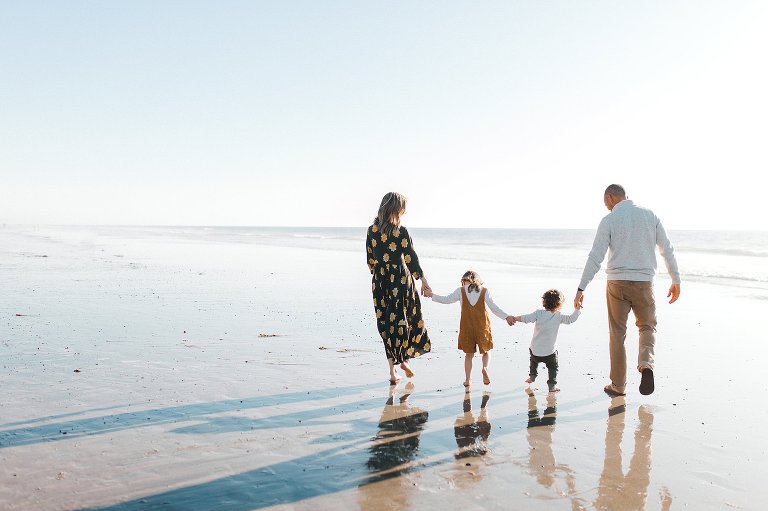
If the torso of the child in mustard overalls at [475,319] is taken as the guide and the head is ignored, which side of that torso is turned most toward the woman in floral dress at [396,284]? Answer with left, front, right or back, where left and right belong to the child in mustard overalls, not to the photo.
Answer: left

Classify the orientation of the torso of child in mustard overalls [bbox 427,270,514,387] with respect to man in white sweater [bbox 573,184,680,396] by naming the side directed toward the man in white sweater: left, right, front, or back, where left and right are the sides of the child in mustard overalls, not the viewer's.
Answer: right

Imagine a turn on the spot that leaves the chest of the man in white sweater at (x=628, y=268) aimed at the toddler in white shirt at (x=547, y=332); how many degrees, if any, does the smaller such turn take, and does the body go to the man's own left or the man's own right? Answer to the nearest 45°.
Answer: approximately 90° to the man's own left

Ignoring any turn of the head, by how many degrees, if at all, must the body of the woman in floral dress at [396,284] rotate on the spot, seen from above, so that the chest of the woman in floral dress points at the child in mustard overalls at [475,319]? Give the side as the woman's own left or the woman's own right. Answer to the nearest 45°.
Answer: approximately 90° to the woman's own right

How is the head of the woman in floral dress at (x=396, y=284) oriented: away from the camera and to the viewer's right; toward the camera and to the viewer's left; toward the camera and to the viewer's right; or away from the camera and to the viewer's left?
away from the camera and to the viewer's right

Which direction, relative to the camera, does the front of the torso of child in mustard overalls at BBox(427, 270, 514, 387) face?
away from the camera

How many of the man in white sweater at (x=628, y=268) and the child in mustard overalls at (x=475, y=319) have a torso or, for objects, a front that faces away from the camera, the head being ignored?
2

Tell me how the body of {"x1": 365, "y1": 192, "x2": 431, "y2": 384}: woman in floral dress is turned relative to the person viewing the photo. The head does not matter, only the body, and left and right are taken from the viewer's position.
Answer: facing away from the viewer

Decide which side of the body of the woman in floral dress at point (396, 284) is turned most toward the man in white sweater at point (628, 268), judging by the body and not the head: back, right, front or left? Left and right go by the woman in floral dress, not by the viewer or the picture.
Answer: right

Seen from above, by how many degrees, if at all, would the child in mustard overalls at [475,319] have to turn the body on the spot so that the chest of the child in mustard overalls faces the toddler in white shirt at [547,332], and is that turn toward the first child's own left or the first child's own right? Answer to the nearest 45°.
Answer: approximately 90° to the first child's own right

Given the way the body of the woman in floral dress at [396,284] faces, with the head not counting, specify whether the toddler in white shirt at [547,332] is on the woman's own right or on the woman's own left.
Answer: on the woman's own right

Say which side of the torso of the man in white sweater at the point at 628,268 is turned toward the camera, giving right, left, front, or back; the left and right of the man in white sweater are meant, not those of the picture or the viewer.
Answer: back
